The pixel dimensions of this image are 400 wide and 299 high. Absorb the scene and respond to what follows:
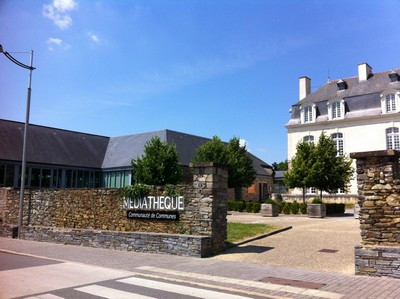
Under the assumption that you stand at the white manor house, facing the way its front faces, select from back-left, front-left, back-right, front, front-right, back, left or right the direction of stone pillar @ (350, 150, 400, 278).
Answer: front-left

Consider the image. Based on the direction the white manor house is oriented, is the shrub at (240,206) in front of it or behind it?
in front

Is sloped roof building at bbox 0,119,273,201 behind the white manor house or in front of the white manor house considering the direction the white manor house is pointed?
in front

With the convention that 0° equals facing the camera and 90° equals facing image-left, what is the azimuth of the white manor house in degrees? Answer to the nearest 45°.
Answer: approximately 45°

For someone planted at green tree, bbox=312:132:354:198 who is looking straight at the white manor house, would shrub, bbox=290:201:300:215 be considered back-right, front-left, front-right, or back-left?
back-left

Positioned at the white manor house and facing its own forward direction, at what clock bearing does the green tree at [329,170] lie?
The green tree is roughly at 11 o'clock from the white manor house.

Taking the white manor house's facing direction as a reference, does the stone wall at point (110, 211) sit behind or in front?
in front

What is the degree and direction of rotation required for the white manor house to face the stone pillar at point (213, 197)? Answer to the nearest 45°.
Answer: approximately 45° to its left
